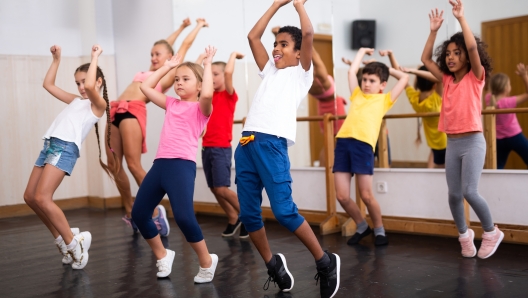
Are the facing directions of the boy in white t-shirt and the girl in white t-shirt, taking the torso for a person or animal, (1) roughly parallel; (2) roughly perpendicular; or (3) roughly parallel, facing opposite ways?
roughly parallel

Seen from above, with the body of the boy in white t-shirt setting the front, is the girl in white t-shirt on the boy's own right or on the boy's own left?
on the boy's own right

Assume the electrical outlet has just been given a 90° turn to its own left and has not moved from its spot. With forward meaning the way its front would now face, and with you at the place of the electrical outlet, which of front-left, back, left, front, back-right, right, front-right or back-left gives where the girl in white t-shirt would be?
back-right

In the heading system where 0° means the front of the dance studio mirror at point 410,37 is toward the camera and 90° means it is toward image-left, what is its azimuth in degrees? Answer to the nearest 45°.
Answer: approximately 0°

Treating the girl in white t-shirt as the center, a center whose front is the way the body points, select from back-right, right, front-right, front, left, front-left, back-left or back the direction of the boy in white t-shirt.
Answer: left

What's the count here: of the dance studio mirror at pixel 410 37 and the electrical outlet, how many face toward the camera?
2

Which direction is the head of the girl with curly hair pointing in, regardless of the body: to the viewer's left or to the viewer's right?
to the viewer's left

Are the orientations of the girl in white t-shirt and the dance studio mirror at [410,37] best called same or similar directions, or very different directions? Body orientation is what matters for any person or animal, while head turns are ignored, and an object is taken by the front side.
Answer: same or similar directions

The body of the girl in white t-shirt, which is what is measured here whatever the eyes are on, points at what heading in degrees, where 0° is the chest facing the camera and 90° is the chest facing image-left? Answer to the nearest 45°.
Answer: approximately 45°

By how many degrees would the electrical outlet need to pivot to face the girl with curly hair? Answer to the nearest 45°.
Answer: approximately 45° to its left

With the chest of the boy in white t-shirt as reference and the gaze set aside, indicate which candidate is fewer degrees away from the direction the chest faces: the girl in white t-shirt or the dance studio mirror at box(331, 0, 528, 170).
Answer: the girl in white t-shirt

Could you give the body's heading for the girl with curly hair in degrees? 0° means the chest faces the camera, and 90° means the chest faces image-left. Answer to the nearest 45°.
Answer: approximately 45°

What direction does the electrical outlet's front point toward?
toward the camera

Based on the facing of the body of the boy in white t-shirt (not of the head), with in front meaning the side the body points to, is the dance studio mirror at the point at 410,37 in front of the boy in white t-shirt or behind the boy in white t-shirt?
behind
